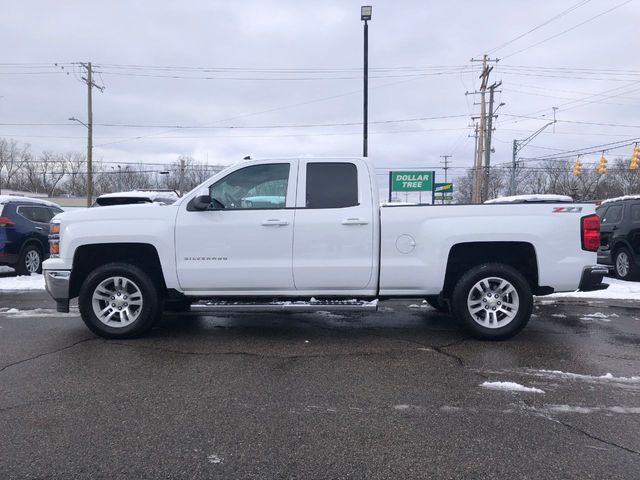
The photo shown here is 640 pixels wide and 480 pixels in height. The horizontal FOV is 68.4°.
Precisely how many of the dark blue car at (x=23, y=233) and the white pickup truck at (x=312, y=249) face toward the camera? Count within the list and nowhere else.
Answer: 0

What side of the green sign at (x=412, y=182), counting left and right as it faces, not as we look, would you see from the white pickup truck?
front

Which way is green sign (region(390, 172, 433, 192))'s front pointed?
toward the camera

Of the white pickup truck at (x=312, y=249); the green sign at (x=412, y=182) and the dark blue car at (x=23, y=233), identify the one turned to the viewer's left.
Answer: the white pickup truck

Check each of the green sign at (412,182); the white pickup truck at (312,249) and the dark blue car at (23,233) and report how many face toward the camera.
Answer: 1

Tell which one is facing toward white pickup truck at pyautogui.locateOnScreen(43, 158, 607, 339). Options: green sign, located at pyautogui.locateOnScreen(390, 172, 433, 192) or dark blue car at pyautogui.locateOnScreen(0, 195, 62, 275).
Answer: the green sign

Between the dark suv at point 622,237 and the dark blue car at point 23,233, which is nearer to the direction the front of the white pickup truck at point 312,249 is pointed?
the dark blue car

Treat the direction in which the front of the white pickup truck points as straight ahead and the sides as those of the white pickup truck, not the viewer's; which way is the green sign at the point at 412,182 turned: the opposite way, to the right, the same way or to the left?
to the left

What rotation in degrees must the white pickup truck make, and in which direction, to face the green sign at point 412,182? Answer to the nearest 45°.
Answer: approximately 90° to its right

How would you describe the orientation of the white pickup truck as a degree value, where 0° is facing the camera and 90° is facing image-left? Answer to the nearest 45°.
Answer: approximately 90°

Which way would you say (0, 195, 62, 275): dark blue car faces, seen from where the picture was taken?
facing away from the viewer and to the right of the viewer

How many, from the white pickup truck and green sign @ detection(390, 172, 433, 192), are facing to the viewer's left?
1

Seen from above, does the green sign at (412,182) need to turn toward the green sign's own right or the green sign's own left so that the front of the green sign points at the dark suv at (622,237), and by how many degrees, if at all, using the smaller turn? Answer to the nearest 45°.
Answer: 0° — it already faces it
